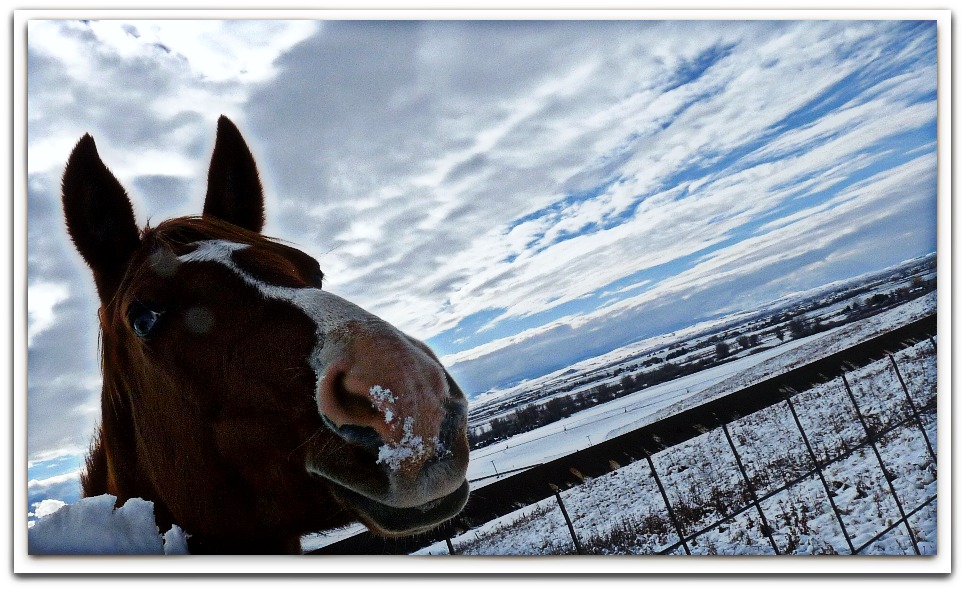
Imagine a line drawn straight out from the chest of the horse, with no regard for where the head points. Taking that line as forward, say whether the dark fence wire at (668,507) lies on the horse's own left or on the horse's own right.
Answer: on the horse's own left
